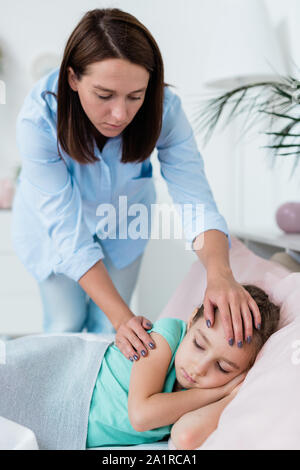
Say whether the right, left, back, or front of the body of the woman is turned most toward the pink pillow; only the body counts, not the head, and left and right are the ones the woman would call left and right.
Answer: front

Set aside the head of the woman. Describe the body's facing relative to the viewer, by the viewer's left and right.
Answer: facing the viewer and to the right of the viewer

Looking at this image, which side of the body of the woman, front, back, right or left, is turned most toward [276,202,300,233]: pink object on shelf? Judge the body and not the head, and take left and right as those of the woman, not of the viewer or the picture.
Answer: left

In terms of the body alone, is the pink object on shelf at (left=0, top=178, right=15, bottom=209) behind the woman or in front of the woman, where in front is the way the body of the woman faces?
behind

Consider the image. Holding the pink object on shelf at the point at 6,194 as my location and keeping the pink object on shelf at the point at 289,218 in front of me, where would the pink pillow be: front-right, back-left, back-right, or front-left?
front-right

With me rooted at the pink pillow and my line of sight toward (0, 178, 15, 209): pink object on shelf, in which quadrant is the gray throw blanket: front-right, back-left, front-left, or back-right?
front-left
